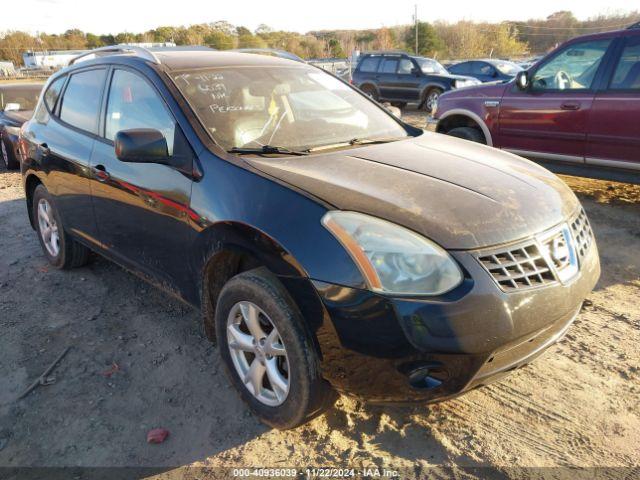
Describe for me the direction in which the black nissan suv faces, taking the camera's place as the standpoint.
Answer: facing the viewer and to the right of the viewer

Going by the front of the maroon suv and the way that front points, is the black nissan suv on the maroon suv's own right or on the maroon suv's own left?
on the maroon suv's own left

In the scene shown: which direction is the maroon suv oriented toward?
to the viewer's left

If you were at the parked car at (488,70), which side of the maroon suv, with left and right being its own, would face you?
right

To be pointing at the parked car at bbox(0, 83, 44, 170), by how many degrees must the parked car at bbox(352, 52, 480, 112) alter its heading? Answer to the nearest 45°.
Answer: approximately 90° to its right

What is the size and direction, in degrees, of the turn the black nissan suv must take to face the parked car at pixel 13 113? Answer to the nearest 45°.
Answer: approximately 180°

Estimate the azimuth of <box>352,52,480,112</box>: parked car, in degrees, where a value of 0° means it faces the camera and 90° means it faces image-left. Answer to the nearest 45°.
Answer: approximately 315°

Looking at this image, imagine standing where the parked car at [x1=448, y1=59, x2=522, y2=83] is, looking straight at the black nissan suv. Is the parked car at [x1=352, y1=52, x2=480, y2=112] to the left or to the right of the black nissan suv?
right

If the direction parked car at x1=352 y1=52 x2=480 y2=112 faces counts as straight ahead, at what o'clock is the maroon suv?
The maroon suv is roughly at 1 o'clock from the parked car.

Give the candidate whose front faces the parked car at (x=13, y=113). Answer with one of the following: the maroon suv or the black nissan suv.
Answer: the maroon suv
